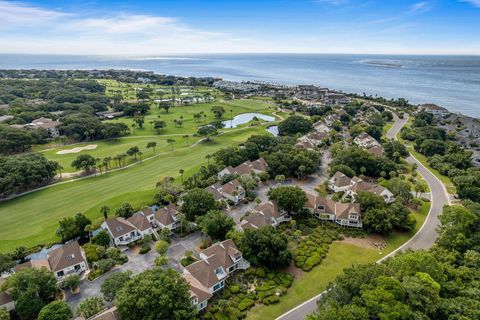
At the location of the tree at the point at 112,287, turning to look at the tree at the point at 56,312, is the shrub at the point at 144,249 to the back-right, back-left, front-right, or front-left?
back-right

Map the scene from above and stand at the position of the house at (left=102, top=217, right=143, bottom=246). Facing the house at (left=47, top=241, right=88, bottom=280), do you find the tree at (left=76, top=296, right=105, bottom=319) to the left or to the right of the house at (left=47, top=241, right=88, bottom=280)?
left

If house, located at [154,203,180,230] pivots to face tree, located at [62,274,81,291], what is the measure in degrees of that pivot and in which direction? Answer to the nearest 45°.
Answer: approximately 90° to its right

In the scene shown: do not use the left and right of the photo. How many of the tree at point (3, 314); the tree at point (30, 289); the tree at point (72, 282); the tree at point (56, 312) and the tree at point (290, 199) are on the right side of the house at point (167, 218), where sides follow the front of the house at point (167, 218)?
4

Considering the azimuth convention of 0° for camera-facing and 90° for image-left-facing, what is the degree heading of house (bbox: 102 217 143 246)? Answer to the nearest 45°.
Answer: approximately 315°
